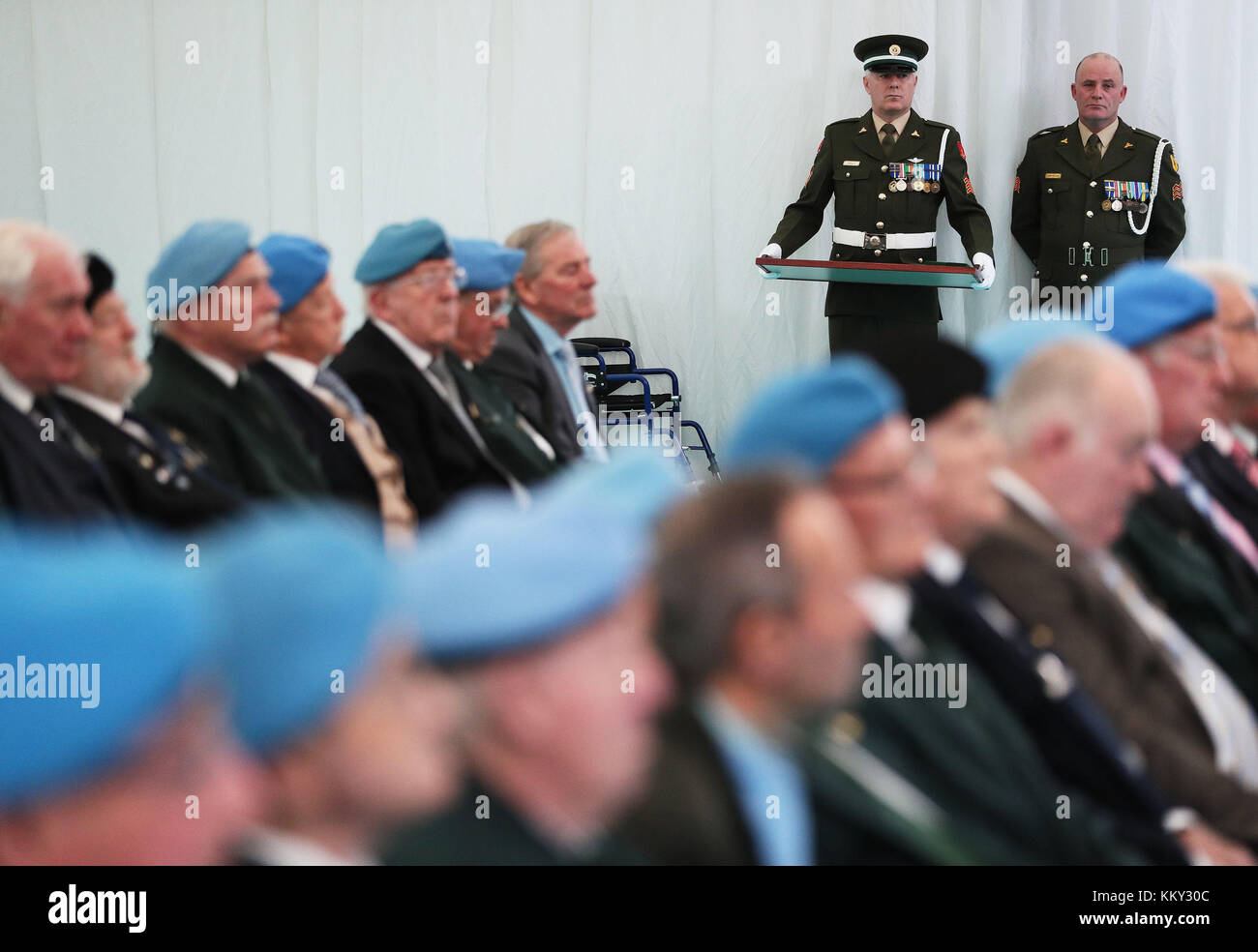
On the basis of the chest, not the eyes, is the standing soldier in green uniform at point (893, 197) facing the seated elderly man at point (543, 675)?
yes

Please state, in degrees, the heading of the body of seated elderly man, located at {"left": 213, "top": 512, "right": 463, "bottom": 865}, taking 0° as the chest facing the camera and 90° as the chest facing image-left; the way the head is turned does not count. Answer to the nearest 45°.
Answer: approximately 270°

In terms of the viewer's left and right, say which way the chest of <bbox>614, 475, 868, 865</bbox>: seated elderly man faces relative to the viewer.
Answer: facing to the right of the viewer

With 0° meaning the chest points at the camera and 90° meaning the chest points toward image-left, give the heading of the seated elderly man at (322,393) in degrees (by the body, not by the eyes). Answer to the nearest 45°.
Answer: approximately 270°

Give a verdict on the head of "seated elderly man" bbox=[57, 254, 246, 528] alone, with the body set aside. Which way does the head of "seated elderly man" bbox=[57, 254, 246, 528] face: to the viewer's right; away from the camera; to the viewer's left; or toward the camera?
to the viewer's right

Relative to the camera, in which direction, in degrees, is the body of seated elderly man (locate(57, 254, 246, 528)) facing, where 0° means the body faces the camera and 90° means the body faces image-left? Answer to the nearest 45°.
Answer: approximately 315°

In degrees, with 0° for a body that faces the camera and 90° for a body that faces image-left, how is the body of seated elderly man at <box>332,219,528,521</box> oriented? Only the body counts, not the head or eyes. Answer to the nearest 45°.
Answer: approximately 315°

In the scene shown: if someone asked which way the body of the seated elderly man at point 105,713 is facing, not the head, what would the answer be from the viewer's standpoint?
to the viewer's right

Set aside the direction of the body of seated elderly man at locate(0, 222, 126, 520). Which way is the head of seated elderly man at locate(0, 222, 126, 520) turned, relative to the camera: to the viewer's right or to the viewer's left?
to the viewer's right
